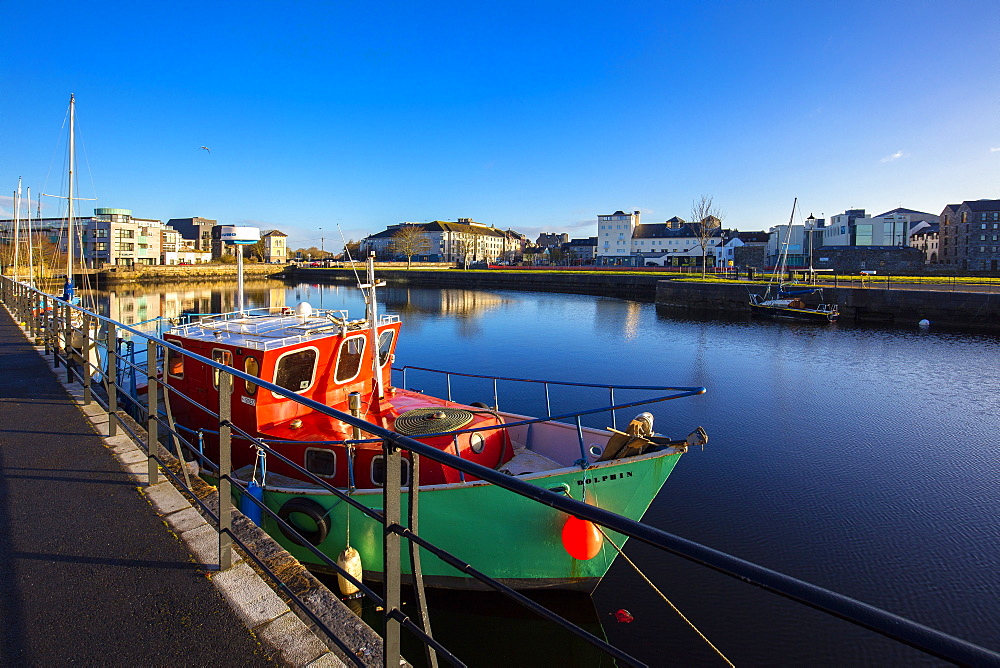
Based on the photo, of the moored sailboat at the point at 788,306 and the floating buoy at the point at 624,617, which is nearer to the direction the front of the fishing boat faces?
the floating buoy

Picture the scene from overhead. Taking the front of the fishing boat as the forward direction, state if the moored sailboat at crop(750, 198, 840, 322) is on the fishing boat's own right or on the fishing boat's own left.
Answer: on the fishing boat's own left
